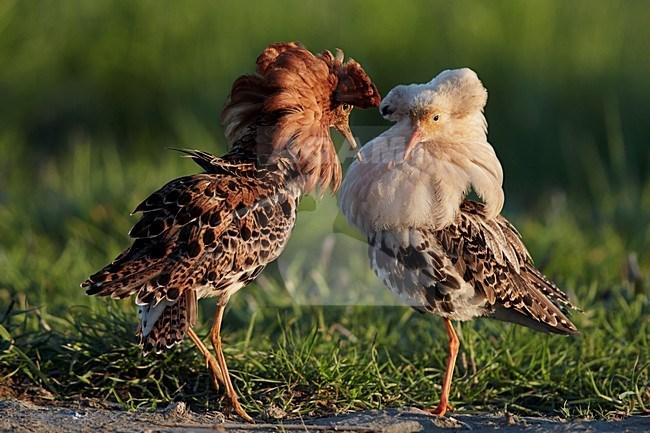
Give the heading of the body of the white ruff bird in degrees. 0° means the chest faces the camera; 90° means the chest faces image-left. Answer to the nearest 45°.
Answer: approximately 45°

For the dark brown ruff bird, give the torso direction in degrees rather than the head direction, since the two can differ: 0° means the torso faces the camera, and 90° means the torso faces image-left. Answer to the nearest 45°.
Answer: approximately 270°

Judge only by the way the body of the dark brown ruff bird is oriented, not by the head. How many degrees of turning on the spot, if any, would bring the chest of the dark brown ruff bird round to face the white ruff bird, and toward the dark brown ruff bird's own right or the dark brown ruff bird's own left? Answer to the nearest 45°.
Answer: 0° — it already faces it

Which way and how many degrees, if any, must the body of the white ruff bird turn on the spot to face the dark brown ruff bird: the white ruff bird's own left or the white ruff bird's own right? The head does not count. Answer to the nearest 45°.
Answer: approximately 45° to the white ruff bird's own right

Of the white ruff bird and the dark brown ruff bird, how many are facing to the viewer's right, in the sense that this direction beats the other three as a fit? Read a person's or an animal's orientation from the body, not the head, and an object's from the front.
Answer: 1
